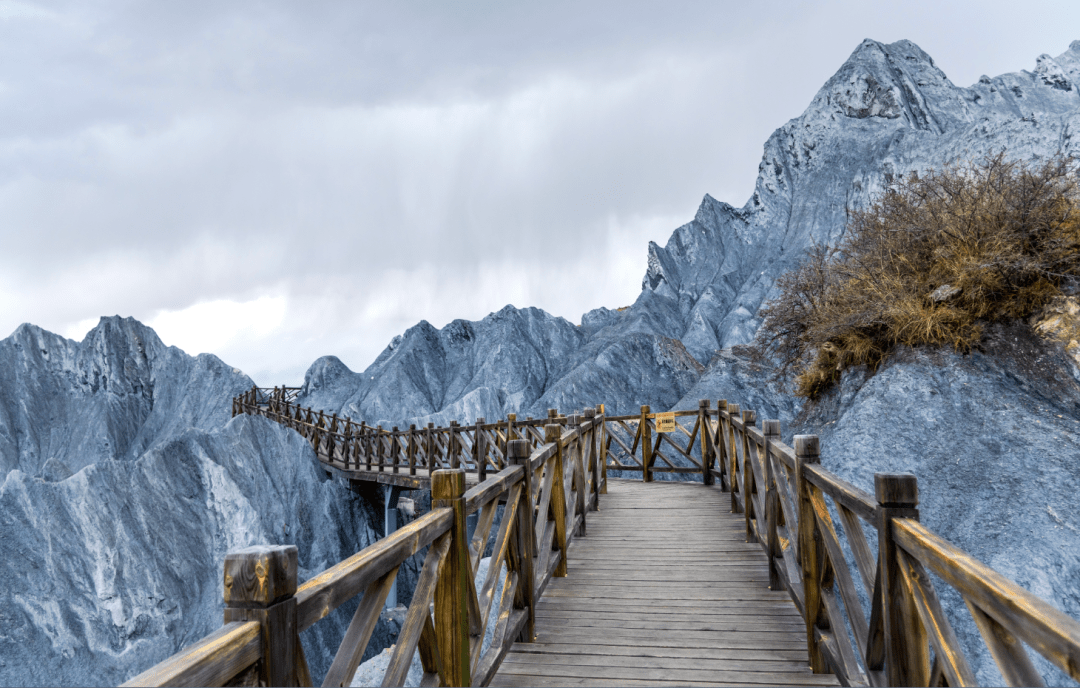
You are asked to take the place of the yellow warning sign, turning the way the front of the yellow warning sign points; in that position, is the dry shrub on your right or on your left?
on your left

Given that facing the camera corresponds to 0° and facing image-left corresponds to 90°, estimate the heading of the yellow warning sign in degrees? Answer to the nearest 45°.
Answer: approximately 0°
